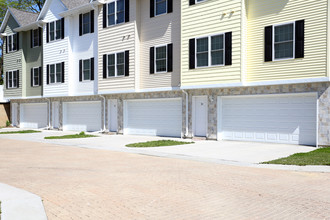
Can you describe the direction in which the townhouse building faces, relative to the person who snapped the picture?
facing the viewer and to the left of the viewer
